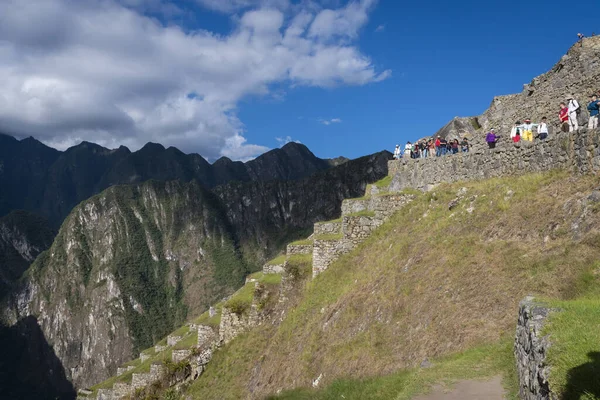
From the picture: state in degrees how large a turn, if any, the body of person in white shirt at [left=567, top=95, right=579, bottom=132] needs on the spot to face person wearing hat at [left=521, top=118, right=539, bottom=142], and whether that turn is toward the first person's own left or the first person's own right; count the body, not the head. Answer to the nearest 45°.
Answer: approximately 45° to the first person's own right

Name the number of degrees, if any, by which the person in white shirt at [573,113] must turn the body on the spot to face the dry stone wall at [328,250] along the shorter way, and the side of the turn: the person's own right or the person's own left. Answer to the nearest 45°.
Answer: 0° — they already face it

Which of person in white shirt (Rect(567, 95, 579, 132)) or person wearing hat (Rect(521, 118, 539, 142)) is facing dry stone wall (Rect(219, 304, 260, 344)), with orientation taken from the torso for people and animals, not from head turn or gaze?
the person in white shirt

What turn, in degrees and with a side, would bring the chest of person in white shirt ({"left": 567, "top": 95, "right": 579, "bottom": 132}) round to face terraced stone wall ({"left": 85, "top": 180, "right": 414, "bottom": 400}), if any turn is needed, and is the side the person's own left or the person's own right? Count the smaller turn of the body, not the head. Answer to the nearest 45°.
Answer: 0° — they already face it

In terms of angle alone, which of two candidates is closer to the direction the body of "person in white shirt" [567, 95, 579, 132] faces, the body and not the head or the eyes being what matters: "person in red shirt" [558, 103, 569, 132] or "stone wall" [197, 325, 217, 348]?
the stone wall

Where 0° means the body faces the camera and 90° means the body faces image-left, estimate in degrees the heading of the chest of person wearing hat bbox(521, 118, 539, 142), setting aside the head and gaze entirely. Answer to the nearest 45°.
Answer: approximately 0°

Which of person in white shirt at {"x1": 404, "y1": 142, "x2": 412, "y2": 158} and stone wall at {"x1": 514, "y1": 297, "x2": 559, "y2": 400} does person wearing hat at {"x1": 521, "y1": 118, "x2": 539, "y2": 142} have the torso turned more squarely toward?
the stone wall

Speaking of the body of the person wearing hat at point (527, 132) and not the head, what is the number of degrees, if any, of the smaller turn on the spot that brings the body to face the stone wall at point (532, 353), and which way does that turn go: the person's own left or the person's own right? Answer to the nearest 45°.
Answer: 0° — they already face it

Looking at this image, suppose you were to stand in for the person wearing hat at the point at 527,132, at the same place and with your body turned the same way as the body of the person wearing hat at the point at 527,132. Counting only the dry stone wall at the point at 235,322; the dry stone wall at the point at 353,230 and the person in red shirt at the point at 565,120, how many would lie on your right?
2

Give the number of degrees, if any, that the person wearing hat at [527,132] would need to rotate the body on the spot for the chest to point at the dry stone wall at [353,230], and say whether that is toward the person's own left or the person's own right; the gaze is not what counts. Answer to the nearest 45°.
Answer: approximately 90° to the person's own right

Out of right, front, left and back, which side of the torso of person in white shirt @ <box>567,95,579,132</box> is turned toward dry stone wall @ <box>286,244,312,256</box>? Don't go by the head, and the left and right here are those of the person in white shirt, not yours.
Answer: right
